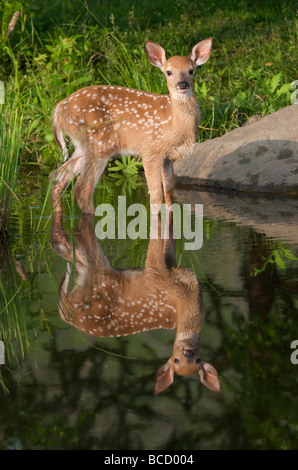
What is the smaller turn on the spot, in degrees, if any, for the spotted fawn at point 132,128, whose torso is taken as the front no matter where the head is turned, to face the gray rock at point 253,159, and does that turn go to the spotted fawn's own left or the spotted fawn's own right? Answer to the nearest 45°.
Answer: approximately 45° to the spotted fawn's own left

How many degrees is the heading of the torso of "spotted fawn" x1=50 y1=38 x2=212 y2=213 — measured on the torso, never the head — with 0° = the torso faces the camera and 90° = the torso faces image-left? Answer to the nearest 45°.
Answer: approximately 270°
